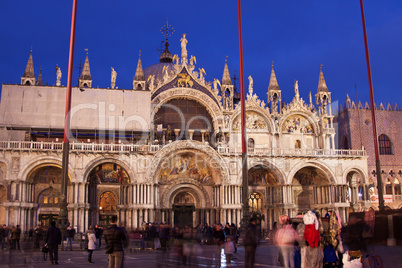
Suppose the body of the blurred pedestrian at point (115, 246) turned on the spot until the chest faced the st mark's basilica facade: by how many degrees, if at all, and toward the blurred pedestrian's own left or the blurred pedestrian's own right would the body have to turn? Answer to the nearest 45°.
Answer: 0° — they already face it

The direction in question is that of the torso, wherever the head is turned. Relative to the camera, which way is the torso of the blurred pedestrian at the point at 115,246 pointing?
away from the camera

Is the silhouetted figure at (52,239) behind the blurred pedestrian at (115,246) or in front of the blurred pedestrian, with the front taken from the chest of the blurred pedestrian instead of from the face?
in front

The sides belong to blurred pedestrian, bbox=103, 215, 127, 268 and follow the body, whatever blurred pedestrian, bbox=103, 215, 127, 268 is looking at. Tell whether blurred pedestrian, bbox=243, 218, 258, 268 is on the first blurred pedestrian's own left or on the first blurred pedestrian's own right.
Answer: on the first blurred pedestrian's own right

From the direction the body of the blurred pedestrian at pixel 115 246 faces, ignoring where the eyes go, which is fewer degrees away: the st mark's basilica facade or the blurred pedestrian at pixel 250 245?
the st mark's basilica facade

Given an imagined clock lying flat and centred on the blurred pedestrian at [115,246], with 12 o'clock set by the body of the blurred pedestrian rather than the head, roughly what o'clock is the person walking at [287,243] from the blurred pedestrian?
The person walking is roughly at 3 o'clock from the blurred pedestrian.

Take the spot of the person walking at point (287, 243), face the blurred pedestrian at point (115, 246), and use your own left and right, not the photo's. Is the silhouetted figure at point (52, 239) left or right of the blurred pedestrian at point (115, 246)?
right
